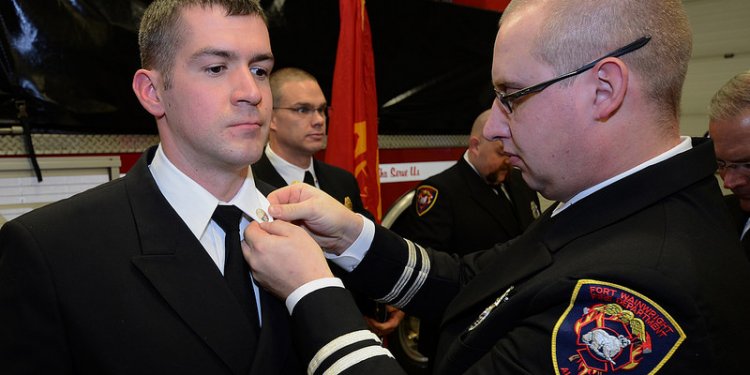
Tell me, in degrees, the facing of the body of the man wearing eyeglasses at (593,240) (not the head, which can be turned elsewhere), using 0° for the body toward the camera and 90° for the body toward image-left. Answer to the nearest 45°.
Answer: approximately 90°

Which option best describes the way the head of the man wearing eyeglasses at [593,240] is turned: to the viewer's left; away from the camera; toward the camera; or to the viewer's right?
to the viewer's left

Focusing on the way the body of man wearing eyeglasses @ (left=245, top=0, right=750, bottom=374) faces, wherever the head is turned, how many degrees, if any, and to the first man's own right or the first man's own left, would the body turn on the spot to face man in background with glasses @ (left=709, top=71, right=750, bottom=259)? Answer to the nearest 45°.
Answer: approximately 135° to the first man's own right

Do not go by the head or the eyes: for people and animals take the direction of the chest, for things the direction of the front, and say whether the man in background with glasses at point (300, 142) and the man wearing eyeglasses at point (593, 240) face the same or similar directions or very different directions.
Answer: very different directions

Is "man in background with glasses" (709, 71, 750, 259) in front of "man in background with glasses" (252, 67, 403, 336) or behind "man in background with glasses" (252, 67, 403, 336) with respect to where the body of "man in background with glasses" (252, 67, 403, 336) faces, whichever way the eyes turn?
in front

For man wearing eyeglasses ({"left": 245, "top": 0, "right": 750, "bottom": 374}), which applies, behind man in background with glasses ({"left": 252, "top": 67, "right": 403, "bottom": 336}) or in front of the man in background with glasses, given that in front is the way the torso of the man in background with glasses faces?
in front

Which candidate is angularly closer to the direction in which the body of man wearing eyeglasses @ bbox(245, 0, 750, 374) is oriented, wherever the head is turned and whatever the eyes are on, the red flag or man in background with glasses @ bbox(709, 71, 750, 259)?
the red flag

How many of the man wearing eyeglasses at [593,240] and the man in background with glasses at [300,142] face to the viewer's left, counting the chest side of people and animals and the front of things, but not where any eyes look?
1
